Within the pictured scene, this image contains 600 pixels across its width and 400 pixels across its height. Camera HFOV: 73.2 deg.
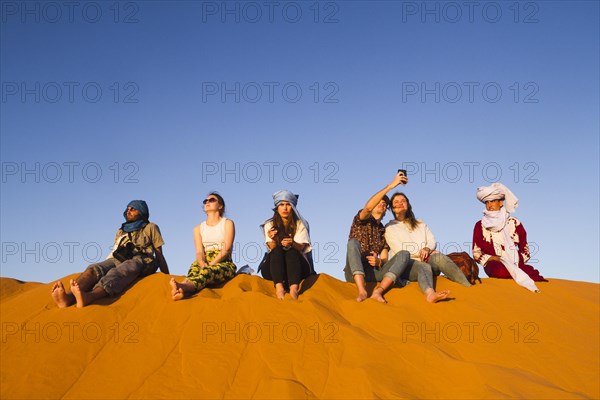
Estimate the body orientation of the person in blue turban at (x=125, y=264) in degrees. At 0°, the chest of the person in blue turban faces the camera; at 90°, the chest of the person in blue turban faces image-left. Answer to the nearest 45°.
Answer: approximately 45°

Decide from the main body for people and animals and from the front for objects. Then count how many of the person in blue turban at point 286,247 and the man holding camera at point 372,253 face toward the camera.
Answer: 2

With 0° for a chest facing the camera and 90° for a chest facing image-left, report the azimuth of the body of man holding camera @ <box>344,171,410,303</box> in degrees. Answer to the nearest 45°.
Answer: approximately 0°

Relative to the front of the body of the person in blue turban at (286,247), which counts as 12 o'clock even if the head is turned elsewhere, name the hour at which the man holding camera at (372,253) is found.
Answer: The man holding camera is roughly at 9 o'clock from the person in blue turban.

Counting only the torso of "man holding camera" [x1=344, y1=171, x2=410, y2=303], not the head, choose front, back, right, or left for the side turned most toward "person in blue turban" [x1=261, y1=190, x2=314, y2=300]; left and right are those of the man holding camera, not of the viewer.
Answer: right

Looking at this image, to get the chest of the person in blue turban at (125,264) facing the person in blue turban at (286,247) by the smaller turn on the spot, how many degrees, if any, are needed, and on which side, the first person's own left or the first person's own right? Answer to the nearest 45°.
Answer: approximately 90° to the first person's own left

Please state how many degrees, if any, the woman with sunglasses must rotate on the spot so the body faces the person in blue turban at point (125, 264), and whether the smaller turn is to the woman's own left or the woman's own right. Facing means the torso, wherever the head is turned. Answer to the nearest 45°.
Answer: approximately 45° to the woman's own right

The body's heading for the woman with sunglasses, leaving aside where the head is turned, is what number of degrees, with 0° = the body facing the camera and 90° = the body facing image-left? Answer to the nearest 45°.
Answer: approximately 45°

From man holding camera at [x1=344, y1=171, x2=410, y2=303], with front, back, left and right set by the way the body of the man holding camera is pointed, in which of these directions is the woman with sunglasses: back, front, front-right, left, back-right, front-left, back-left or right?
right
